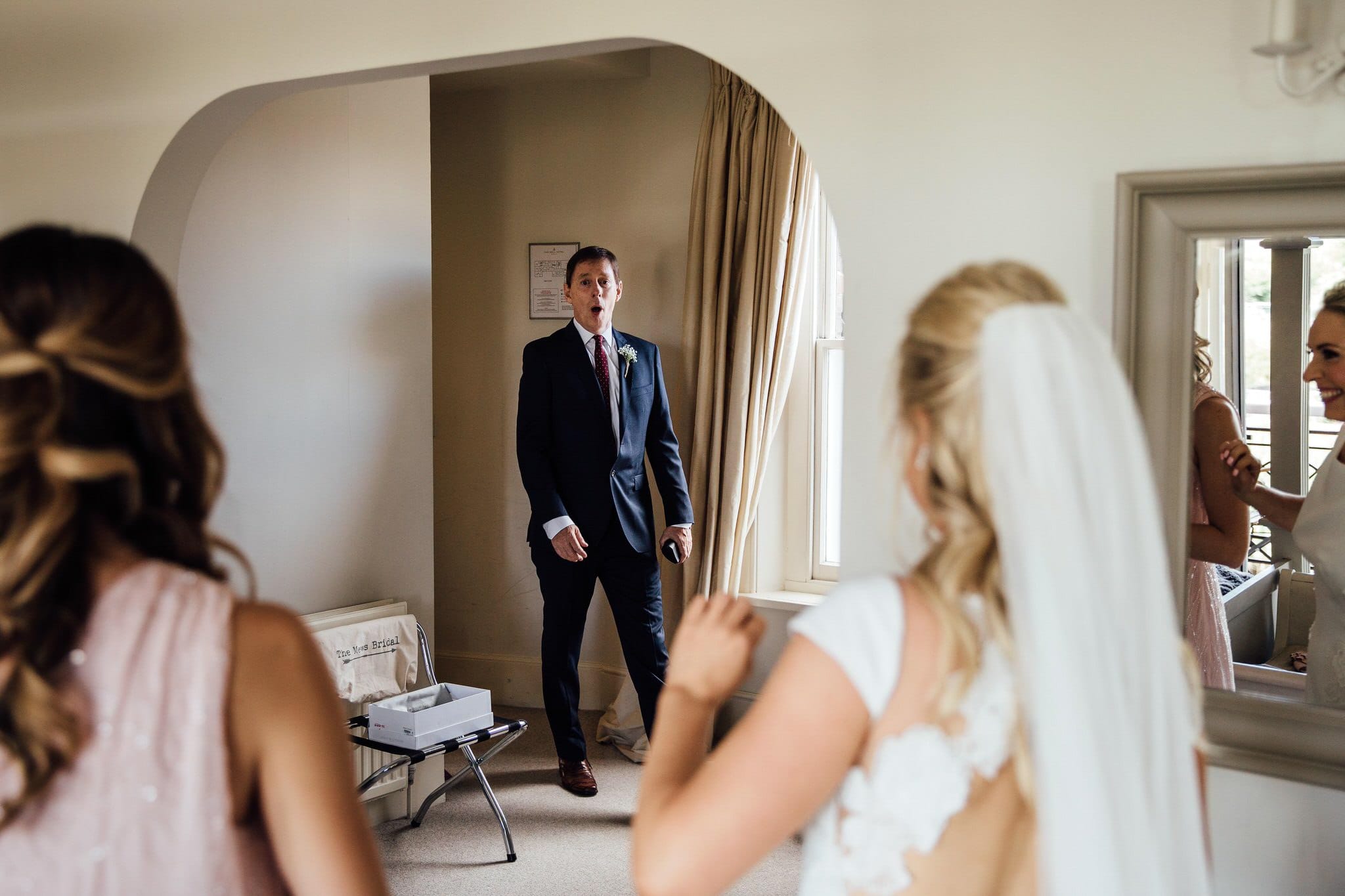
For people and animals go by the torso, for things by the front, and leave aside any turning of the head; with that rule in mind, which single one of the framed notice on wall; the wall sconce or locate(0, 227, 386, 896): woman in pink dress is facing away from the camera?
the woman in pink dress

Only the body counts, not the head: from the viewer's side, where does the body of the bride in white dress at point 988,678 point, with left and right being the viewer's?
facing away from the viewer and to the left of the viewer

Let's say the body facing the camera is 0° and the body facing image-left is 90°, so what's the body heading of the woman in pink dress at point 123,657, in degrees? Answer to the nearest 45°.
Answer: approximately 180°

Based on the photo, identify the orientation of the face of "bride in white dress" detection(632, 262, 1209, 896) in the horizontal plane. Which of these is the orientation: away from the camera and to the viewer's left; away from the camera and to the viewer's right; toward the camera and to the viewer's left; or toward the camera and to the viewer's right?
away from the camera and to the viewer's left

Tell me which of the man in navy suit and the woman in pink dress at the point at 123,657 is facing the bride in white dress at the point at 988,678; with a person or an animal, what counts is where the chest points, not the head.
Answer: the man in navy suit

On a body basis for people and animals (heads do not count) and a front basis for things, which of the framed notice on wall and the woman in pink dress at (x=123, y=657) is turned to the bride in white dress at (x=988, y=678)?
the framed notice on wall

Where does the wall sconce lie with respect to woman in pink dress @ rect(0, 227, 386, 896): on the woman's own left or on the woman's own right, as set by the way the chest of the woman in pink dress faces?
on the woman's own right

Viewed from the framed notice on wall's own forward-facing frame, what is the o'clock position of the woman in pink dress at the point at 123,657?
The woman in pink dress is roughly at 12 o'clock from the framed notice on wall.
